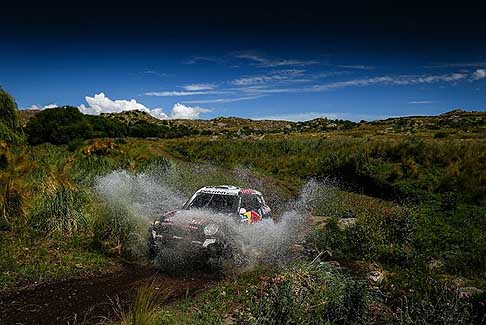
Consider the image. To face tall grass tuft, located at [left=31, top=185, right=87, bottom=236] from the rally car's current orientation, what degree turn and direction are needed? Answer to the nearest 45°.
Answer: approximately 90° to its right

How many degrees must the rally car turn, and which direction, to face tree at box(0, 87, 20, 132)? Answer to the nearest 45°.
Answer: approximately 90° to its right

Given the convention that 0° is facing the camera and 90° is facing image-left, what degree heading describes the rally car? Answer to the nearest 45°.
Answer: approximately 45°
